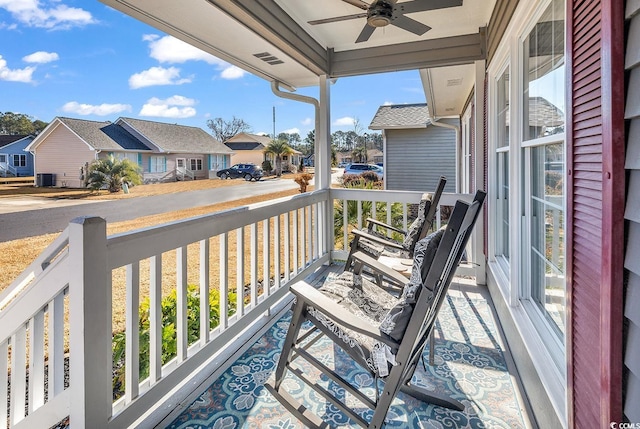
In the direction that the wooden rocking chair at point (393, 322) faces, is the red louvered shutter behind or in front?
behind

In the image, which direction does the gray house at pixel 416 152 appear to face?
to the viewer's left

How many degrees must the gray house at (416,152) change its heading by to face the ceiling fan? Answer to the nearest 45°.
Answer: approximately 90° to its left

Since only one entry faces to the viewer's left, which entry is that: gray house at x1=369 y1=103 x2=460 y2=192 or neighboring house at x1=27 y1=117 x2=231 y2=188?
the gray house

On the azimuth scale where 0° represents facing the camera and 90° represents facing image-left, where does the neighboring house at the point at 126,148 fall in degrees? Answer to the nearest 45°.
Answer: approximately 315°

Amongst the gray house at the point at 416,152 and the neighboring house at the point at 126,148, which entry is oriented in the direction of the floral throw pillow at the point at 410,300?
the neighboring house

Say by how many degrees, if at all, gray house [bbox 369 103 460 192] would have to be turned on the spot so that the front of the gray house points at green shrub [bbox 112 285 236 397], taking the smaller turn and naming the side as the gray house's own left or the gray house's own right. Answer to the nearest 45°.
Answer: approximately 90° to the gray house's own left
